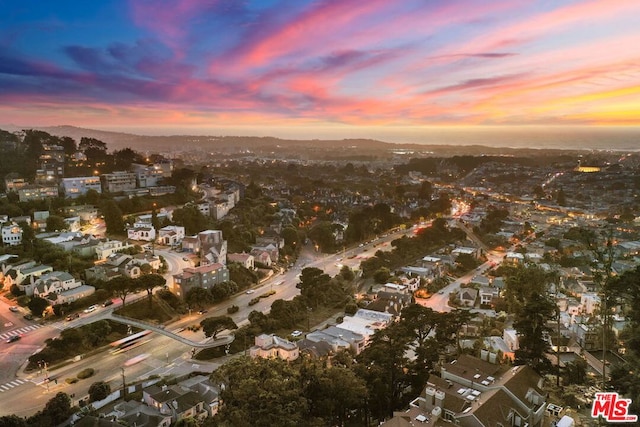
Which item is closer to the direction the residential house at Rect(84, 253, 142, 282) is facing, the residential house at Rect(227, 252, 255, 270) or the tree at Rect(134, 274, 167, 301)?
the tree

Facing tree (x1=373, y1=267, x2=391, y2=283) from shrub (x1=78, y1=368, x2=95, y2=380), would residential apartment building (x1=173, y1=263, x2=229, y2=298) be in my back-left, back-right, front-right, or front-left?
front-left

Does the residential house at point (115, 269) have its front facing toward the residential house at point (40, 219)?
no

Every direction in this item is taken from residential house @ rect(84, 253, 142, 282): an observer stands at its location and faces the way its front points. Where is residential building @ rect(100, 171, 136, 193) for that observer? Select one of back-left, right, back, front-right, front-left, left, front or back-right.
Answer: back-left

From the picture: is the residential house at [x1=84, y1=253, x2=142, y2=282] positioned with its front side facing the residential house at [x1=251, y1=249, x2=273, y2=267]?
no

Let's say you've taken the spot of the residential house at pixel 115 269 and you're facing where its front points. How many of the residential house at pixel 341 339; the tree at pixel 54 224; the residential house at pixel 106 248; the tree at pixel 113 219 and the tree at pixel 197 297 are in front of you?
2

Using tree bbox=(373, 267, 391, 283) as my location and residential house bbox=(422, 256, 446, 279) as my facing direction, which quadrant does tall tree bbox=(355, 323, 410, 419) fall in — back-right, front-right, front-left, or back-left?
back-right

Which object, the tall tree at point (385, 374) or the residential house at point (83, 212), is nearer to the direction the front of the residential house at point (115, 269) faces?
the tall tree

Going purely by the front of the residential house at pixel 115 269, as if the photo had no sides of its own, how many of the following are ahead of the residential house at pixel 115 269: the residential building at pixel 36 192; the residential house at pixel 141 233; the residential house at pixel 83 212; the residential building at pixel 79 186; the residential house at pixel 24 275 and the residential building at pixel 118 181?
0

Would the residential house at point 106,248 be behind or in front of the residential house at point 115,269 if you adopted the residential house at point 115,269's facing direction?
behind

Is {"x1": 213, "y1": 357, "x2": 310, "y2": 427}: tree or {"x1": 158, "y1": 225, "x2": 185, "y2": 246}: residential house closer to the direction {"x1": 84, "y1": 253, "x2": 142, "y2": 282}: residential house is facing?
the tree

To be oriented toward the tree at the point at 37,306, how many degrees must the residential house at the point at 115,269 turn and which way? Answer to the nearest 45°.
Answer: approximately 90° to its right

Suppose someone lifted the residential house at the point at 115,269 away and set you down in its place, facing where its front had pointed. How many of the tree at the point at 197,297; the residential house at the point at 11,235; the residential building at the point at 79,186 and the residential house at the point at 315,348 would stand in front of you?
2

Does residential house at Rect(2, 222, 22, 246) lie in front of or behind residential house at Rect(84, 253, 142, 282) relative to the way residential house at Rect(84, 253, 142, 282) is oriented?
behind

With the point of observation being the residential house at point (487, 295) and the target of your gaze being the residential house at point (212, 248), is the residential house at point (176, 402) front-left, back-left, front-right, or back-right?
front-left

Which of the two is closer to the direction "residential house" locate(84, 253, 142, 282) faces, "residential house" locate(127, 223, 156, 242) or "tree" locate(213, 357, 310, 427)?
the tree

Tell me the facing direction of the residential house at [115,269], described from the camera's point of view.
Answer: facing the viewer and to the right of the viewer

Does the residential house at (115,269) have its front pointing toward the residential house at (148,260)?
no

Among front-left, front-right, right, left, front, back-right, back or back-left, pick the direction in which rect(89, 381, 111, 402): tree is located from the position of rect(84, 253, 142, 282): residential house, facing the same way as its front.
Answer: front-right
